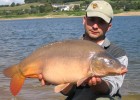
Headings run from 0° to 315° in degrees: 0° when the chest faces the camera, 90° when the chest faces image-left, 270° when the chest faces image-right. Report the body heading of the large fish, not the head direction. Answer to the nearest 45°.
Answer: approximately 270°
